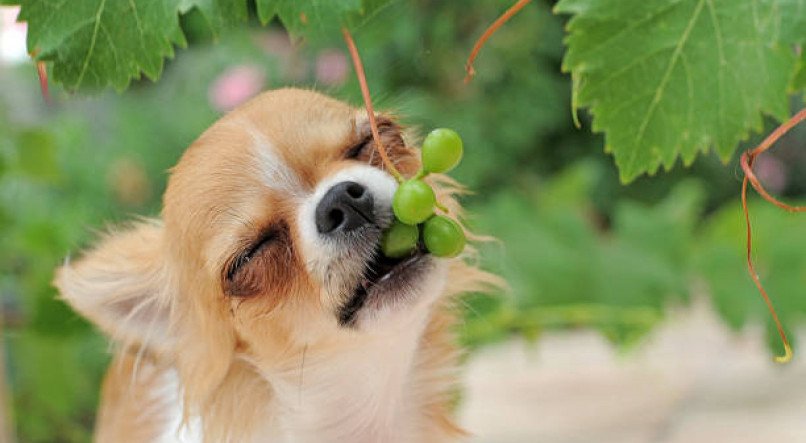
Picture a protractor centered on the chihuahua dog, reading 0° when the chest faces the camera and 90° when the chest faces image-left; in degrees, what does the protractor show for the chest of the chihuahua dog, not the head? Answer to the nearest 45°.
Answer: approximately 315°

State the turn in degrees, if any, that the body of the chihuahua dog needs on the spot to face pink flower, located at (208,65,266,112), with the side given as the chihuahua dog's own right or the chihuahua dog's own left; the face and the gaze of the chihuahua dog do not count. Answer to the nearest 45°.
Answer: approximately 135° to the chihuahua dog's own left
